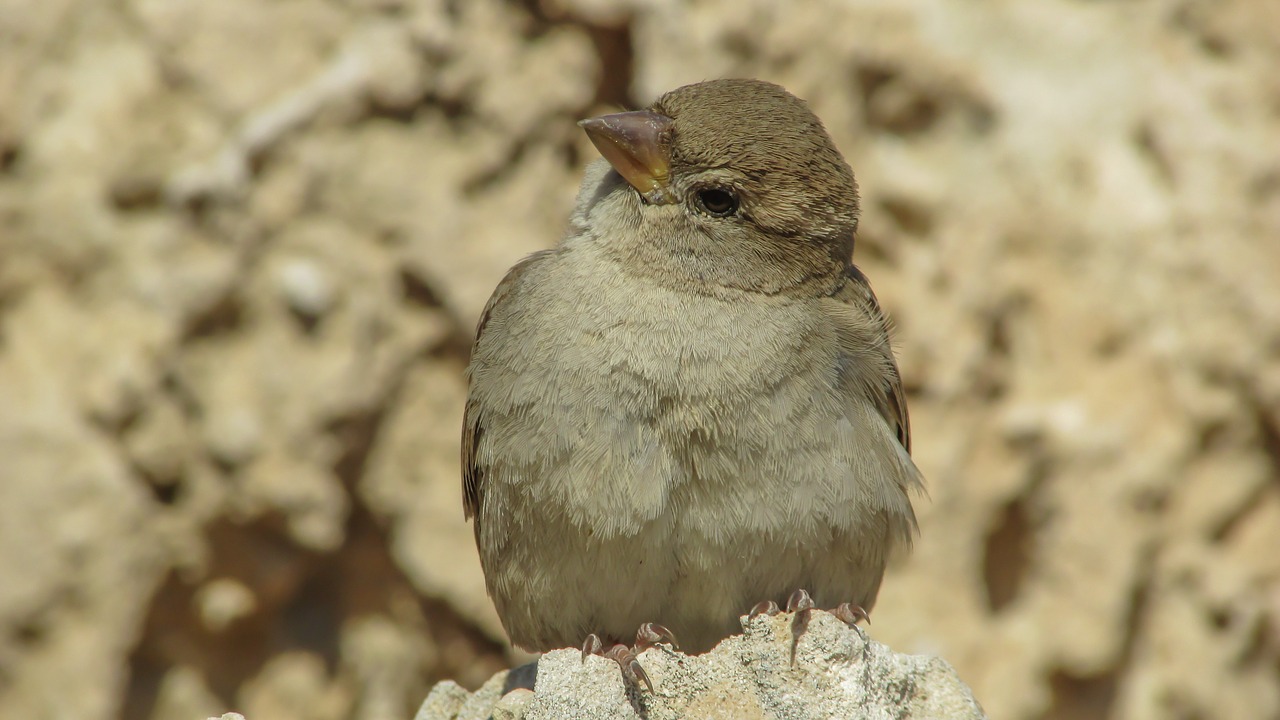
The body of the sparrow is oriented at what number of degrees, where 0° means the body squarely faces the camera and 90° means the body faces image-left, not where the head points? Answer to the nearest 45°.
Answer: approximately 0°
